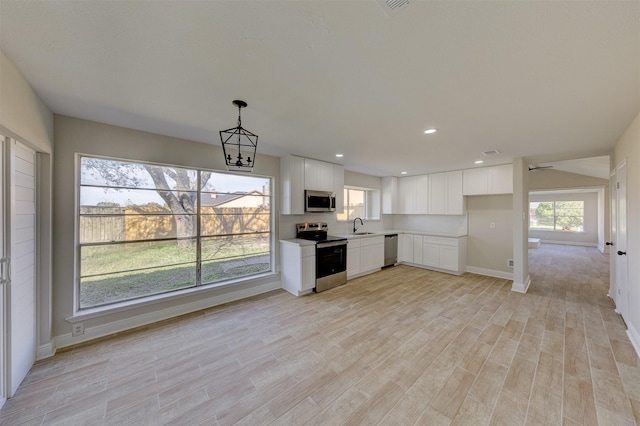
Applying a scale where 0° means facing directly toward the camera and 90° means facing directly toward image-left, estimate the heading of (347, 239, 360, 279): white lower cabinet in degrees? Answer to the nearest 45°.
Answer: approximately 315°

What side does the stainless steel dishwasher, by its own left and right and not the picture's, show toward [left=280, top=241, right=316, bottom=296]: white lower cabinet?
right

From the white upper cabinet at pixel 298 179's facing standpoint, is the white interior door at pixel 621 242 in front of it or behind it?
in front

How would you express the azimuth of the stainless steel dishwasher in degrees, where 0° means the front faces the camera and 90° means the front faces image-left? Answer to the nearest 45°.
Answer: approximately 315°

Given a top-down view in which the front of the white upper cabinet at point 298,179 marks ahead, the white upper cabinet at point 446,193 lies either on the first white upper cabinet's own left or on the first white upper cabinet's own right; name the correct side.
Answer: on the first white upper cabinet's own left

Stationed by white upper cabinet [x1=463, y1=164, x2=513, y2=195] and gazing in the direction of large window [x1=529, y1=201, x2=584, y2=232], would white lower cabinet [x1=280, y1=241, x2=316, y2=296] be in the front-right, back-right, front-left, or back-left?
back-left

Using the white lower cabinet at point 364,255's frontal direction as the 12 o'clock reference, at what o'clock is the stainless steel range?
The stainless steel range is roughly at 3 o'clock from the white lower cabinet.

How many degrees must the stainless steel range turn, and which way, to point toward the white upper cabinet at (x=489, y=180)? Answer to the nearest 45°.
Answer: approximately 45° to its left

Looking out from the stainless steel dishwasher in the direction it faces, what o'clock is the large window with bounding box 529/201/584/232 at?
The large window is roughly at 9 o'clock from the stainless steel dishwasher.

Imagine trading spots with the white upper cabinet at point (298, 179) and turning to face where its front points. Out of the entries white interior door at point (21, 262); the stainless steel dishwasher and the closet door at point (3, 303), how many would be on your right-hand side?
2

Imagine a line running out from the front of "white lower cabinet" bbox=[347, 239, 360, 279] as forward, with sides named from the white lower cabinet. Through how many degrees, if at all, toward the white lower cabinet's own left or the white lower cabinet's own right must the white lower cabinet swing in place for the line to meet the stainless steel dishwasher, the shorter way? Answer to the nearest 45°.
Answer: approximately 90° to the white lower cabinet's own left

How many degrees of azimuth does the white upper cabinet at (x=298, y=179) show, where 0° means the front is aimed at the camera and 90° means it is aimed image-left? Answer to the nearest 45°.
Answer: approximately 315°

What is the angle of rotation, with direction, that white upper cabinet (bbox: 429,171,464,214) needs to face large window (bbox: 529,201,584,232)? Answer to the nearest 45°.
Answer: approximately 135° to its left

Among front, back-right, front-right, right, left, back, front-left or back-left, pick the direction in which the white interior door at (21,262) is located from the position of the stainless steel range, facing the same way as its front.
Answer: right

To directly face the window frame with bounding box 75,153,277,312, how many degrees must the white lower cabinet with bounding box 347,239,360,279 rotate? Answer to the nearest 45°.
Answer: approximately 90° to its right
